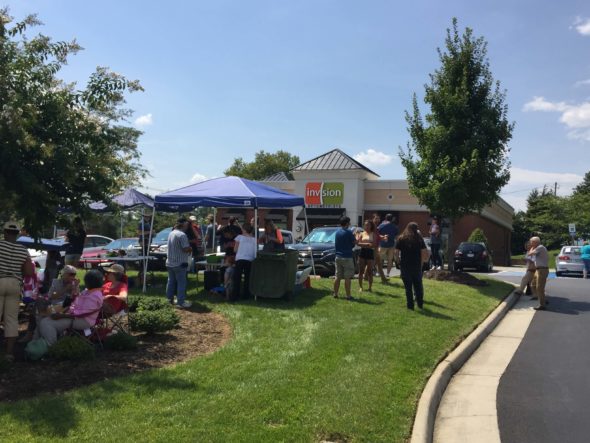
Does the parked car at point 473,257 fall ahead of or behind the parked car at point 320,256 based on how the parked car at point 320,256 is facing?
behind

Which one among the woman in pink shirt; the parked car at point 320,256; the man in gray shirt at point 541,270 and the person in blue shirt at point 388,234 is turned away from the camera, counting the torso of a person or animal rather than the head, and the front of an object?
the person in blue shirt

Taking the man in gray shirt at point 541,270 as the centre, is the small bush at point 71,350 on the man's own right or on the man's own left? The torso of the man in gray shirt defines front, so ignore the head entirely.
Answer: on the man's own left

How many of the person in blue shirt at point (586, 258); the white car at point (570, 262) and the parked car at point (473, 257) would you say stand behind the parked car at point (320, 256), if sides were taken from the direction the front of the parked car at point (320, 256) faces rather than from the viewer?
3

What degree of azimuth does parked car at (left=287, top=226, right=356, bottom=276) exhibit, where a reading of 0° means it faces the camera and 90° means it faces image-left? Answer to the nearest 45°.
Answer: approximately 45°

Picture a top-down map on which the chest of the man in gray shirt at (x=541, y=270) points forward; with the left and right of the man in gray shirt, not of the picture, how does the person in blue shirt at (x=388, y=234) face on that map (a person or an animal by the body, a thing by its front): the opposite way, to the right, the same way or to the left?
to the right

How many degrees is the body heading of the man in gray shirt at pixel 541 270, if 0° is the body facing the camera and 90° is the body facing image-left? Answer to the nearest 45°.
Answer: approximately 90°
